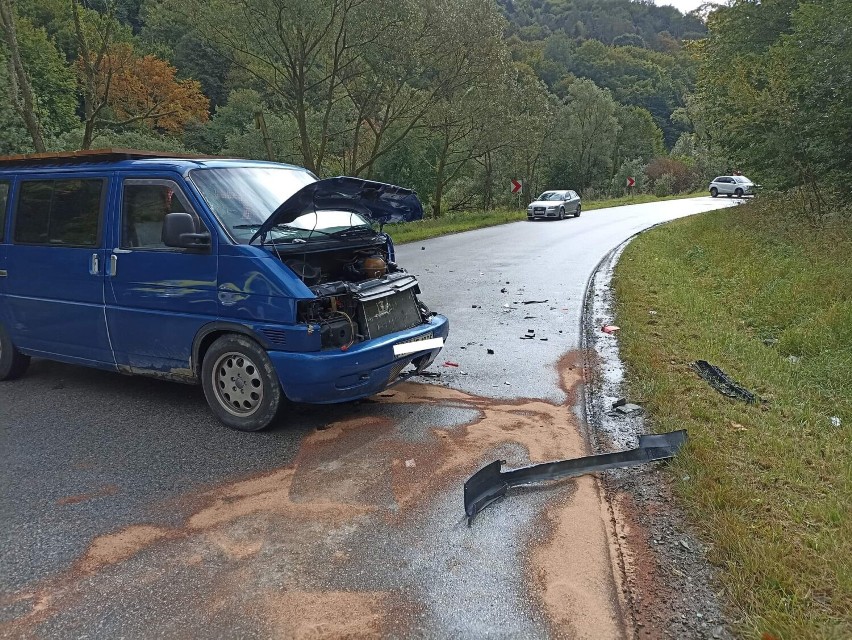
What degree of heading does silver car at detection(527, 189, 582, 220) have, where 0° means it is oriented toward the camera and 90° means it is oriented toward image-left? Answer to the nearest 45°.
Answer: approximately 45°

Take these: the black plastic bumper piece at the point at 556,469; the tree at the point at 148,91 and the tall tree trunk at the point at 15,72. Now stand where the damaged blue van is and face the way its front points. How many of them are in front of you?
1

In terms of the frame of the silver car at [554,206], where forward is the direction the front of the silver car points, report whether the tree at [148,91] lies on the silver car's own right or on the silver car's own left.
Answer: on the silver car's own right

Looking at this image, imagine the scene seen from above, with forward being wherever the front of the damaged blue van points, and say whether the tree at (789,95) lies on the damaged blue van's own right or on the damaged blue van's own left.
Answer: on the damaged blue van's own left

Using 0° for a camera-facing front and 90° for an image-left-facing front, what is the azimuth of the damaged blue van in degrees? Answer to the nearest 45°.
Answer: approximately 315°

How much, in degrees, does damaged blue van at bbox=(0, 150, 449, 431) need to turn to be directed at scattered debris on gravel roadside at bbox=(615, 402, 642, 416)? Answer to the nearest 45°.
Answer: approximately 45° to its left

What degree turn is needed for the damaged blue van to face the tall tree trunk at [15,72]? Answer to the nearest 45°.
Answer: approximately 135° to its left

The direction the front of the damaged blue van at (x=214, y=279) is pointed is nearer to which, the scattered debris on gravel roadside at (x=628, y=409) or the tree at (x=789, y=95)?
the scattered debris on gravel roadside

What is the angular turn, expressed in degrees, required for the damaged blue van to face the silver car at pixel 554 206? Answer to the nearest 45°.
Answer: approximately 90° to its left
